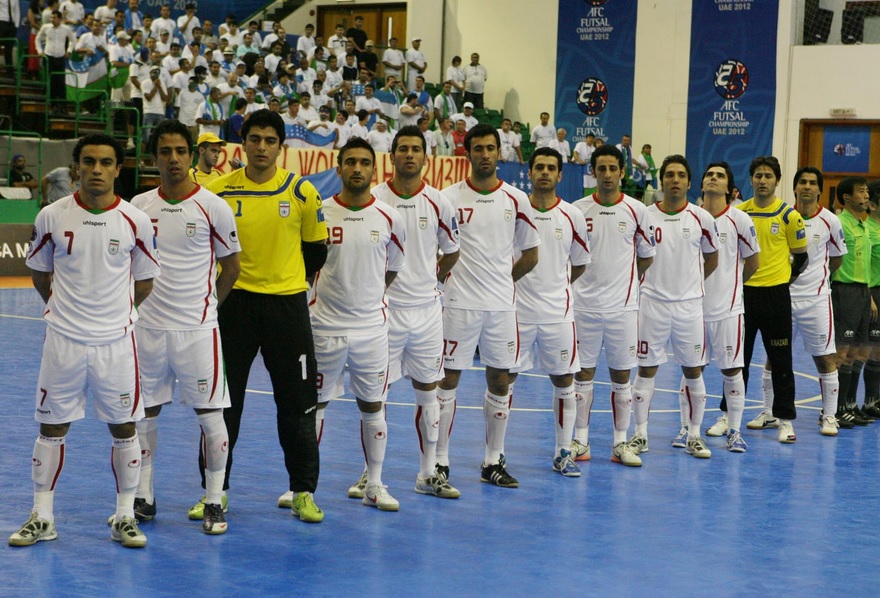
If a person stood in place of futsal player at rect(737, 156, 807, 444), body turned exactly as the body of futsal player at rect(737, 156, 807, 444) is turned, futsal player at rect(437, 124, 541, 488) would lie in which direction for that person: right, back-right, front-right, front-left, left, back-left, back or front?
front-right

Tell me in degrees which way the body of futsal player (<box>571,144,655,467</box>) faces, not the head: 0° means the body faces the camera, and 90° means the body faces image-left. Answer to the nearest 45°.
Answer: approximately 0°

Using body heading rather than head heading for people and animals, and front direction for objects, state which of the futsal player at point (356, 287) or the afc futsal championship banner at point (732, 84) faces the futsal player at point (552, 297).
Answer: the afc futsal championship banner

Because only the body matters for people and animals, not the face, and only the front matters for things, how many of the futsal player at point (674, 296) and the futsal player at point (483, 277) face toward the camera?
2

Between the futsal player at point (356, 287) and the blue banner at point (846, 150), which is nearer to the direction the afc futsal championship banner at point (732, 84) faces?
the futsal player

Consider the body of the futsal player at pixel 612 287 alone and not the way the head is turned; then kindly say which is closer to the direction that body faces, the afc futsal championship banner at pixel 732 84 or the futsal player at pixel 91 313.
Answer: the futsal player

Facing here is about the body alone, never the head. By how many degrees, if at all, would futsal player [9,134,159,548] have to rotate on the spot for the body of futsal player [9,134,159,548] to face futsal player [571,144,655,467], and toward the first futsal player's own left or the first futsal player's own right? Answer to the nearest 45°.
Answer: approximately 135° to the first futsal player's own left

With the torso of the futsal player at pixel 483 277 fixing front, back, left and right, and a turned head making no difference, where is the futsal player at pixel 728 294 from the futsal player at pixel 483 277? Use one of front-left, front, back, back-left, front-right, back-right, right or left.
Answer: back-left

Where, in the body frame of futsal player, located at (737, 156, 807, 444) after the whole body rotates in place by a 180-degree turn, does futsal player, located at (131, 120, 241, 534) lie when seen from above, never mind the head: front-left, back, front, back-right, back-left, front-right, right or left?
back-left
